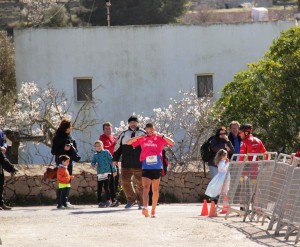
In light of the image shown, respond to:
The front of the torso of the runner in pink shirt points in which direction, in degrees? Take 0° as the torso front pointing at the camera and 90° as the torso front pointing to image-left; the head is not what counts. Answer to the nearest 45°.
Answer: approximately 0°

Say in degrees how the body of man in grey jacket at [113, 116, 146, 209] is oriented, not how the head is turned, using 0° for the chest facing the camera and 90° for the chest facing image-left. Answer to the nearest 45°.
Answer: approximately 0°

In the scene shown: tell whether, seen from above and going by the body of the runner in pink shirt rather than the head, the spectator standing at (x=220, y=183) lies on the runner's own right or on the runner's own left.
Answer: on the runner's own left

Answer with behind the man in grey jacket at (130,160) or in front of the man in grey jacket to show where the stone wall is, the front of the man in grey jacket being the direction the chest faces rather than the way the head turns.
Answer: behind

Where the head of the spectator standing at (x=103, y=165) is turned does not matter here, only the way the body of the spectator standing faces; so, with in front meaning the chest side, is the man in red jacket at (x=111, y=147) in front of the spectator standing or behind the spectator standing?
behind

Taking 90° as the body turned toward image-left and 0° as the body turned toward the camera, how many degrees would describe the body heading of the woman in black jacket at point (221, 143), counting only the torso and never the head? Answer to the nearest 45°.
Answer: approximately 315°

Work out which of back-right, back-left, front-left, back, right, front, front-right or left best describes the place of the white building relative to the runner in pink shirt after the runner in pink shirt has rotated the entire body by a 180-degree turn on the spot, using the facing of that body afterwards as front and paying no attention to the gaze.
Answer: front

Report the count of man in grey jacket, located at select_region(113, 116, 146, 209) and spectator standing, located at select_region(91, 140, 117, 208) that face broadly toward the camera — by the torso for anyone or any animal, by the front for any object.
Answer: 2
